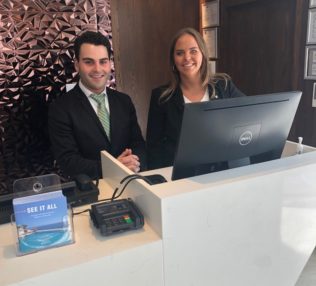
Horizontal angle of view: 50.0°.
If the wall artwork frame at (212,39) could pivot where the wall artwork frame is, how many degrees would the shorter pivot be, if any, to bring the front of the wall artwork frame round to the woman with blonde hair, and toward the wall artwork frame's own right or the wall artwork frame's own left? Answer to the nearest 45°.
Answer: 0° — it already faces them

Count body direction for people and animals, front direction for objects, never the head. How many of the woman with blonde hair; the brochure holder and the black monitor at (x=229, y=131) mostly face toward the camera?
2

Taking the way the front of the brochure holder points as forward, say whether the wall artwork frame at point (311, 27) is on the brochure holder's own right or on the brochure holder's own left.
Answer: on the brochure holder's own left

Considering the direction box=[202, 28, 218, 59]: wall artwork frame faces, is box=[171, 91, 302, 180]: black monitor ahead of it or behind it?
ahead

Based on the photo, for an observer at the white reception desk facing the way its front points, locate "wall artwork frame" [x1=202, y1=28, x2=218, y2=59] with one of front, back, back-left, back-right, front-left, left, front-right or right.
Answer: back-left

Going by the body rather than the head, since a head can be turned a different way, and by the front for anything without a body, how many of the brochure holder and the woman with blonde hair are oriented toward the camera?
2

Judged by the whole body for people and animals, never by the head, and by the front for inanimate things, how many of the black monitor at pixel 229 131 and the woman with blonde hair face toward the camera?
1

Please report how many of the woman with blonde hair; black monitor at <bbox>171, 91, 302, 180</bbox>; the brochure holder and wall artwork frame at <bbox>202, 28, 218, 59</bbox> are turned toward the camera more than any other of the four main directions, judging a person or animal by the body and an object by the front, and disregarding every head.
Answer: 3

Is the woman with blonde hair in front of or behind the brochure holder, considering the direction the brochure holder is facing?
behind

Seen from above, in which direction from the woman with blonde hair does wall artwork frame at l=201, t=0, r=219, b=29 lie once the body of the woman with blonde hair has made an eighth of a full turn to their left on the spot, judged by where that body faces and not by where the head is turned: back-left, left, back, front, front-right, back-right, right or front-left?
back-left

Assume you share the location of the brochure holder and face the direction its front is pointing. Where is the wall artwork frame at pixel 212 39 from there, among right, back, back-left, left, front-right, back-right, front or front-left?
back-left

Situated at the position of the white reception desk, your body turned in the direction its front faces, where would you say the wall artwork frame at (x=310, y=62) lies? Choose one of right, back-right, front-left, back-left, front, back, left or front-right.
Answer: left
